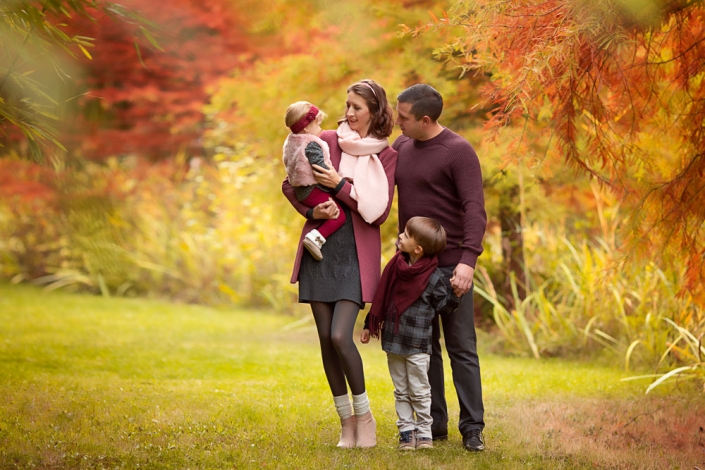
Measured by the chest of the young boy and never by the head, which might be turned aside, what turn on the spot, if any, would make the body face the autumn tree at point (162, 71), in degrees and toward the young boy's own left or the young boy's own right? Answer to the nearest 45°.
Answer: approximately 90° to the young boy's own right

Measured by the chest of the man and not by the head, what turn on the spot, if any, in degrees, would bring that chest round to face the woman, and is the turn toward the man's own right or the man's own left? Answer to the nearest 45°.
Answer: approximately 45° to the man's own right

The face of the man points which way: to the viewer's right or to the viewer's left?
to the viewer's left

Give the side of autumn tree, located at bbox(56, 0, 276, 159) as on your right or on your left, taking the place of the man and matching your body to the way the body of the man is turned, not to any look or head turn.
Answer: on your right

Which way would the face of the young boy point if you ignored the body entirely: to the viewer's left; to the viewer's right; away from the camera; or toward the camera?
to the viewer's left
